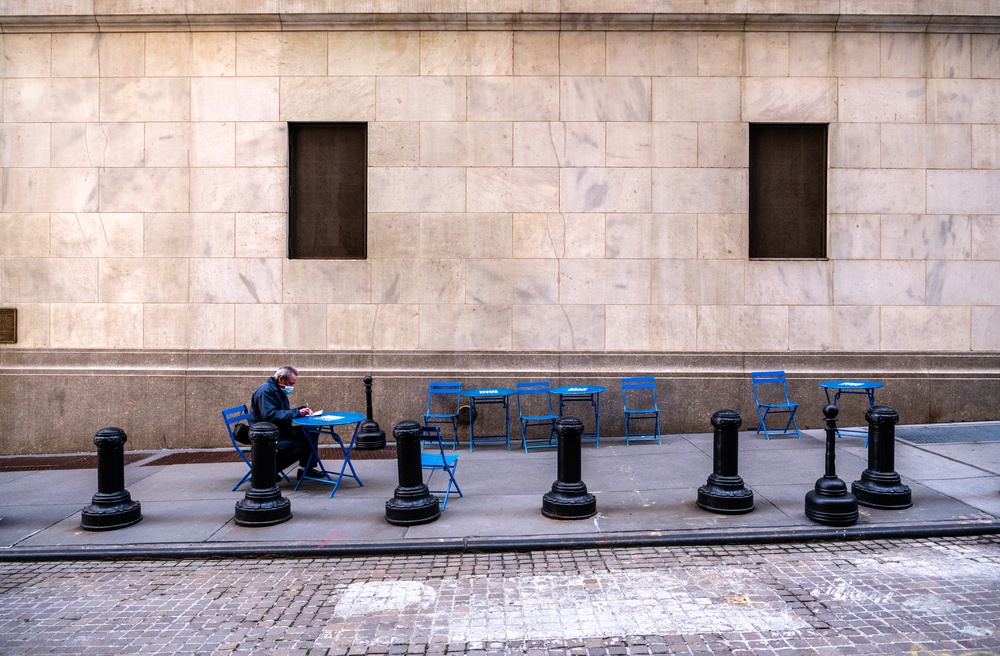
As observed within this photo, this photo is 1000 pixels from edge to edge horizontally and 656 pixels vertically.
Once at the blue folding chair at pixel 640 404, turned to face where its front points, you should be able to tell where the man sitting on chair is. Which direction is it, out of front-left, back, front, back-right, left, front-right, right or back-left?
front-right

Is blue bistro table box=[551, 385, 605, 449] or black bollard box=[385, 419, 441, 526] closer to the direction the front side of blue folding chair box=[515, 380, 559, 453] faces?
the black bollard

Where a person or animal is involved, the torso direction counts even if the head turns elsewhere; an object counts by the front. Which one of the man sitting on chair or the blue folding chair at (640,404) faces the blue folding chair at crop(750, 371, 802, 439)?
the man sitting on chair

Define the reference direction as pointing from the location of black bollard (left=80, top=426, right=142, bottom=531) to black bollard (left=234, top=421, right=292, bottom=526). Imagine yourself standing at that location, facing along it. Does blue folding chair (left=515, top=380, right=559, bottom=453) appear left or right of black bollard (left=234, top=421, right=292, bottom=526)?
left

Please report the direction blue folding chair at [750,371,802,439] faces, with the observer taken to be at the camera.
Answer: facing the viewer and to the right of the viewer

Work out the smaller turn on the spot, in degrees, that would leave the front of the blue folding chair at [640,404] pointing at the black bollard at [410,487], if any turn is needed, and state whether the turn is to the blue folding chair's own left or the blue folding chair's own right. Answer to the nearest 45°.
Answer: approximately 45° to the blue folding chair's own right

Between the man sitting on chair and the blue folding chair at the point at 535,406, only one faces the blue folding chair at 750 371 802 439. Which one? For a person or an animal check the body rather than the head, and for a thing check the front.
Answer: the man sitting on chair

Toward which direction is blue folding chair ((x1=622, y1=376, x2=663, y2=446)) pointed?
toward the camera

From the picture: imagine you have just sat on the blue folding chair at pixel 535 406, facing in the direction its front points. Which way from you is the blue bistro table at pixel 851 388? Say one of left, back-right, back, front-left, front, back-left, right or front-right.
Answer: left

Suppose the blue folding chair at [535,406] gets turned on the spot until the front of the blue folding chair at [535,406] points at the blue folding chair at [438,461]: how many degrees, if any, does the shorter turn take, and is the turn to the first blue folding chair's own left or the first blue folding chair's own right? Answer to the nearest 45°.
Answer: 0° — it already faces it

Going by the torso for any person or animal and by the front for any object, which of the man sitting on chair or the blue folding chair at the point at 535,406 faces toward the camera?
the blue folding chair

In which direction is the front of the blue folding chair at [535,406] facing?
toward the camera

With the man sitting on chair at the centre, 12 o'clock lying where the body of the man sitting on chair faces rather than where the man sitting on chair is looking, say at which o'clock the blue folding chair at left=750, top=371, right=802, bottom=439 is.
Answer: The blue folding chair is roughly at 12 o'clock from the man sitting on chair.

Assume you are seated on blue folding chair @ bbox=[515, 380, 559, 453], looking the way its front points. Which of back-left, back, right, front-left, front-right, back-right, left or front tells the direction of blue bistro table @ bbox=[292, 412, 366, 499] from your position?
front-right

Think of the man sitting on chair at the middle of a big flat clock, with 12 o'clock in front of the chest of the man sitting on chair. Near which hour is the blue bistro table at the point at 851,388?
The blue bistro table is roughly at 12 o'clock from the man sitting on chair.
